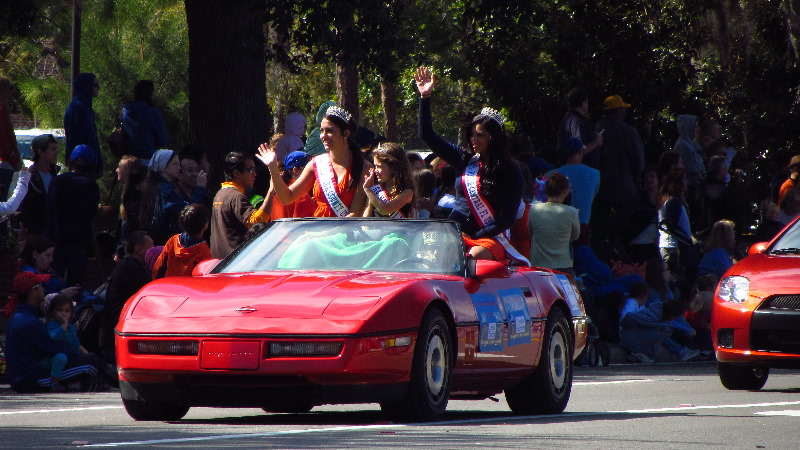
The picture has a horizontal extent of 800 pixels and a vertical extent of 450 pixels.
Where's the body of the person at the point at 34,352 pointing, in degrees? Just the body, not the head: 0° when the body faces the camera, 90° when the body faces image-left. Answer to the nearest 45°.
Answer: approximately 270°

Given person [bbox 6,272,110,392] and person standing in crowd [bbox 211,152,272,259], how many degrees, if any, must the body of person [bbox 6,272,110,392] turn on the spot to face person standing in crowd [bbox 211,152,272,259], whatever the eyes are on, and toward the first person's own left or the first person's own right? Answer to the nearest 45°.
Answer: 0° — they already face them

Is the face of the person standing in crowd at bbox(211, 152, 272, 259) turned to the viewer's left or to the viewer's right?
to the viewer's right

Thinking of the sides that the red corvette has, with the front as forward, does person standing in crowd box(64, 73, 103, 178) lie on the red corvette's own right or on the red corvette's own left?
on the red corvette's own right

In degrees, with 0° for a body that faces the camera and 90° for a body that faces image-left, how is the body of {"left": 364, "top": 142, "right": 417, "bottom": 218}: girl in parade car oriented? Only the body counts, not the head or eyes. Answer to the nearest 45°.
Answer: approximately 45°

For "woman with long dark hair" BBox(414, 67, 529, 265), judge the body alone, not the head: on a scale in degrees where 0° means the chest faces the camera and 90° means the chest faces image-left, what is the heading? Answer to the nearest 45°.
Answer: approximately 45°
